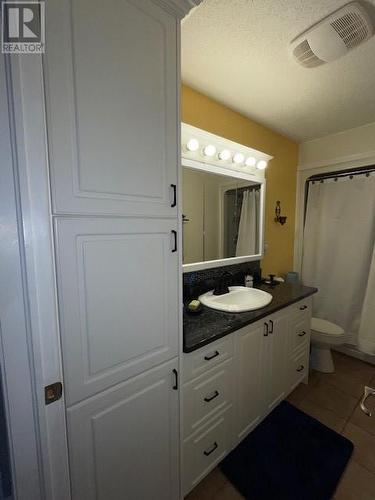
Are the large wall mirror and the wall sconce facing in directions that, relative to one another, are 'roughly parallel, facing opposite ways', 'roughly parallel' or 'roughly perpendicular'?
roughly parallel

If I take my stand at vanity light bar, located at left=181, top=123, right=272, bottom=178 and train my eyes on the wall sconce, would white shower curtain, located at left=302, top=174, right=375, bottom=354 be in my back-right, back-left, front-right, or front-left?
front-right

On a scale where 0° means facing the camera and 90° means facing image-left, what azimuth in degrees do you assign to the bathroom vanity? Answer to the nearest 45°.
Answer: approximately 315°

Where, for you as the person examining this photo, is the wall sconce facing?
facing the viewer and to the right of the viewer

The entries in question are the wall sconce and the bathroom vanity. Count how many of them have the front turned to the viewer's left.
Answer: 0

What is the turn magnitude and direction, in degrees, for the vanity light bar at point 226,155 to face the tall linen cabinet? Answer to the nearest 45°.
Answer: approximately 45° to its right

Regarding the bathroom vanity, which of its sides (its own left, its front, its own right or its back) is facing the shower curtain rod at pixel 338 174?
left
